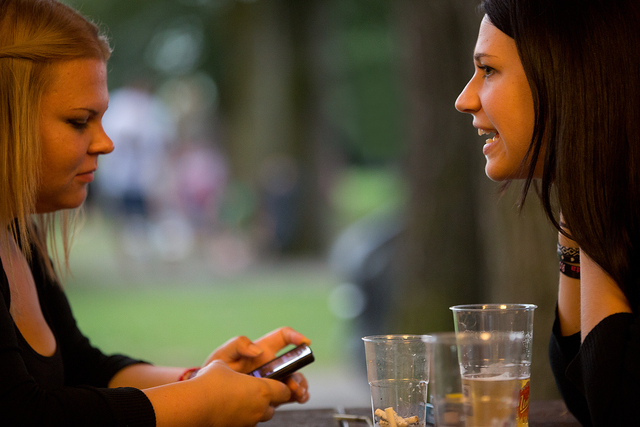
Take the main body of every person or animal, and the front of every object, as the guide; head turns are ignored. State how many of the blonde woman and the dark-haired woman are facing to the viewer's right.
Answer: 1

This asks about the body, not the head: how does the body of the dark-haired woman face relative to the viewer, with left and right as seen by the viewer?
facing to the left of the viewer

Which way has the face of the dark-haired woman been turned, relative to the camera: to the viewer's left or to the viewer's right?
to the viewer's left

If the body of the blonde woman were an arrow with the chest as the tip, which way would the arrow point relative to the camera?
to the viewer's right

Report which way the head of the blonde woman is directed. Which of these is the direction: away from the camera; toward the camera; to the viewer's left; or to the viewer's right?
to the viewer's right

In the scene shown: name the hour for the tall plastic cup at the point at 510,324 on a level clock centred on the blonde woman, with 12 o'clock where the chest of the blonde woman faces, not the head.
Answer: The tall plastic cup is roughly at 1 o'clock from the blonde woman.

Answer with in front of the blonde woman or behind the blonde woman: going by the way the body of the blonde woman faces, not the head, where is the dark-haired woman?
in front

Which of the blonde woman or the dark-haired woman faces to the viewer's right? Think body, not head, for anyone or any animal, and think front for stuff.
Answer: the blonde woman

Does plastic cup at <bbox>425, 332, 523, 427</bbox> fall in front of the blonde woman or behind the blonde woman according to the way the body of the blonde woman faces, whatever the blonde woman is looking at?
in front
